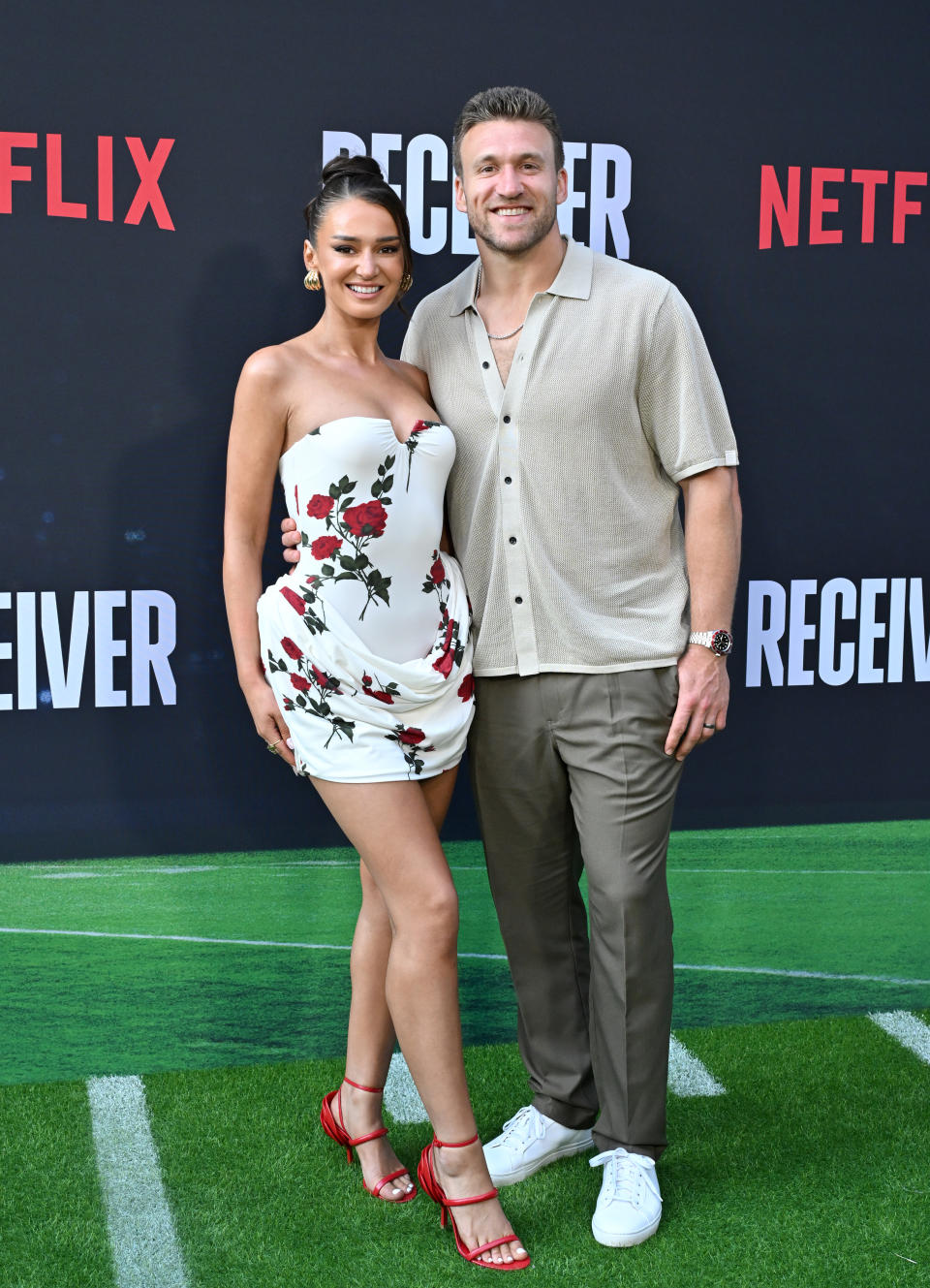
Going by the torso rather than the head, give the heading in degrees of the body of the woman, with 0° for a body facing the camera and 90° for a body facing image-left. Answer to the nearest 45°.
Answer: approximately 315°

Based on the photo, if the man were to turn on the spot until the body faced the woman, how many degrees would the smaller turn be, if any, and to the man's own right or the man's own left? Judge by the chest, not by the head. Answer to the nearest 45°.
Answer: approximately 45° to the man's own right

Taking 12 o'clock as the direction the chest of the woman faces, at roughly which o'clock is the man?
The man is roughly at 10 o'clock from the woman.
